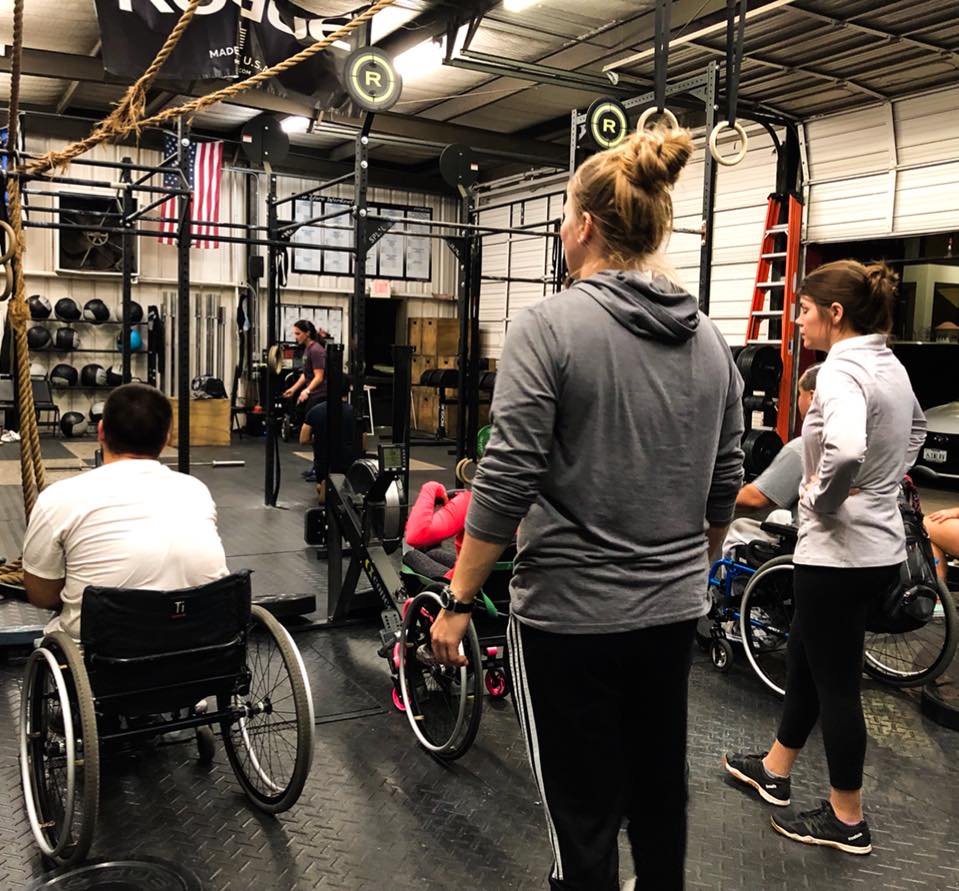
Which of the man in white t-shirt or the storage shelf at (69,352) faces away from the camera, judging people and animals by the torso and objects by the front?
the man in white t-shirt

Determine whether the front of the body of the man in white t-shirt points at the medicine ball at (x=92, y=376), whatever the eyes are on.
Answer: yes

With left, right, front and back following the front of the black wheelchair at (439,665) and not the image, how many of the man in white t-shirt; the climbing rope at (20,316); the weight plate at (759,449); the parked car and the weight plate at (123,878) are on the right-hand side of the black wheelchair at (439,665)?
2

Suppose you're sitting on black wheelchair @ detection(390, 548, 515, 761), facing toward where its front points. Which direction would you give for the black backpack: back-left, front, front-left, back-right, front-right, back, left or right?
back-right

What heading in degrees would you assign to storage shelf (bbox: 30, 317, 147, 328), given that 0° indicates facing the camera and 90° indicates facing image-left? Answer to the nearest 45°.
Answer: approximately 0°

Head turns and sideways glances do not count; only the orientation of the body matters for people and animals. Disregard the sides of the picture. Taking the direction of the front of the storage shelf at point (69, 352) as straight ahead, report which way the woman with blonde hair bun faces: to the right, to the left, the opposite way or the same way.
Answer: the opposite way

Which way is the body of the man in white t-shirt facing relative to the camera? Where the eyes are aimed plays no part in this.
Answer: away from the camera

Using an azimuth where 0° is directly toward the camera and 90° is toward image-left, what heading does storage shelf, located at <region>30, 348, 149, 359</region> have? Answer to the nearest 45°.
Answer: approximately 0°

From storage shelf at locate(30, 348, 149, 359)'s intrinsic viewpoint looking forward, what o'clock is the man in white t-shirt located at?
The man in white t-shirt is roughly at 12 o'clock from the storage shelf.

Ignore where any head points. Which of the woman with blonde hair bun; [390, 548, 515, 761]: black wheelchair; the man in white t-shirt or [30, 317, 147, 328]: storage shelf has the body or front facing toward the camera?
the storage shelf

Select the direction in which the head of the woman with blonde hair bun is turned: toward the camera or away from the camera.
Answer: away from the camera

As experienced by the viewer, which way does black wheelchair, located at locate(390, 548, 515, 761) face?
facing away from the viewer and to the left of the viewer

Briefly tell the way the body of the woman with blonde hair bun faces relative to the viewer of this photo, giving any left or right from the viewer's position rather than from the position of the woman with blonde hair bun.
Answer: facing away from the viewer and to the left of the viewer
